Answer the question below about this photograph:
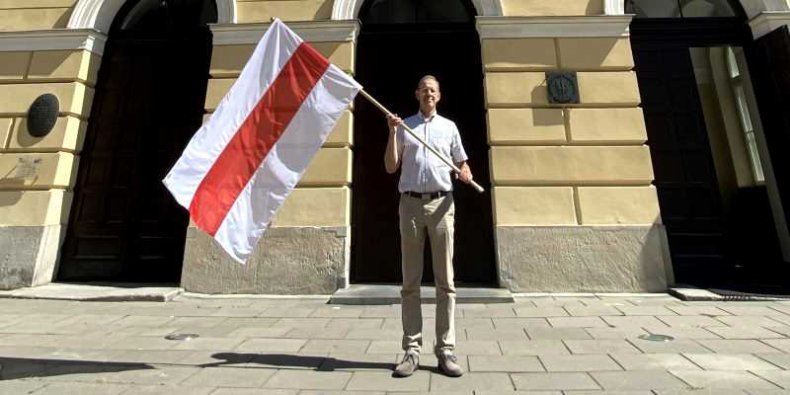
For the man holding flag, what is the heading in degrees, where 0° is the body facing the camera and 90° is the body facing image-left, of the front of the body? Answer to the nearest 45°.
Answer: approximately 0°
